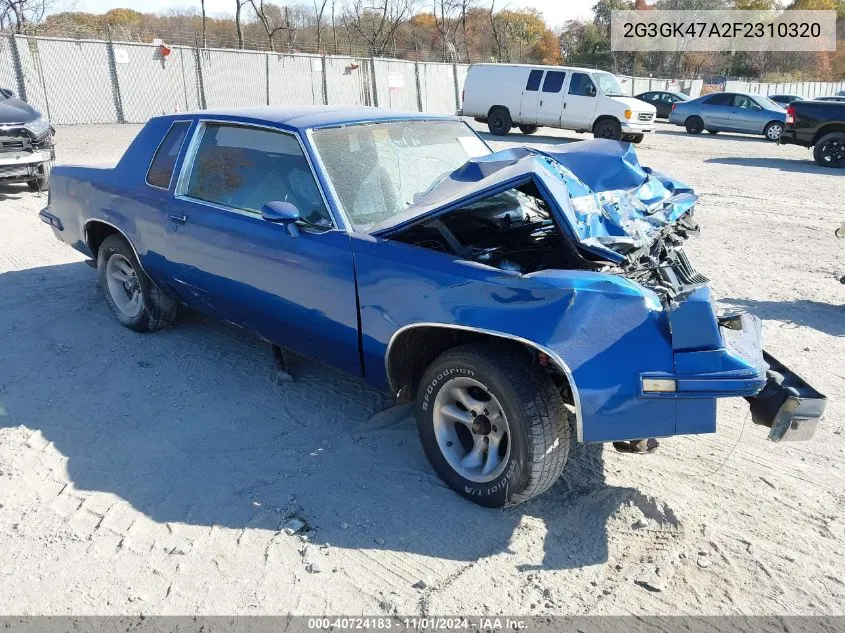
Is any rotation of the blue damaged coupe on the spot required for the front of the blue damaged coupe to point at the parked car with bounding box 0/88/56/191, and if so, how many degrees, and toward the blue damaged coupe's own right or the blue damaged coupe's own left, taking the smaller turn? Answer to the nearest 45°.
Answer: approximately 180°

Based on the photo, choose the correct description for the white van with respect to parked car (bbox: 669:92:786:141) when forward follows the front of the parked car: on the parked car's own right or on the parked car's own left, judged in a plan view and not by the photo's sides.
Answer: on the parked car's own right

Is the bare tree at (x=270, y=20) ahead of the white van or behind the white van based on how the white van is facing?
behind

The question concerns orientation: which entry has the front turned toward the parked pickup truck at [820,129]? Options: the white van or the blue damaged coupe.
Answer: the white van

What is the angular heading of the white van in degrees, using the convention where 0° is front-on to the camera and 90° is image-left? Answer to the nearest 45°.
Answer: approximately 315°

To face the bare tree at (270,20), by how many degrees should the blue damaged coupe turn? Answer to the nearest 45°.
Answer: approximately 135° to its left
